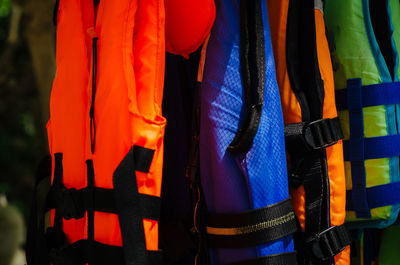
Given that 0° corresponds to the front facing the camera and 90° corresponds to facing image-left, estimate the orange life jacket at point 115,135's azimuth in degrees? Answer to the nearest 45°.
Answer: approximately 45°

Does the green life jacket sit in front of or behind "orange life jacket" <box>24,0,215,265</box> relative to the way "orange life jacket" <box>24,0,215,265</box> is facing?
behind
